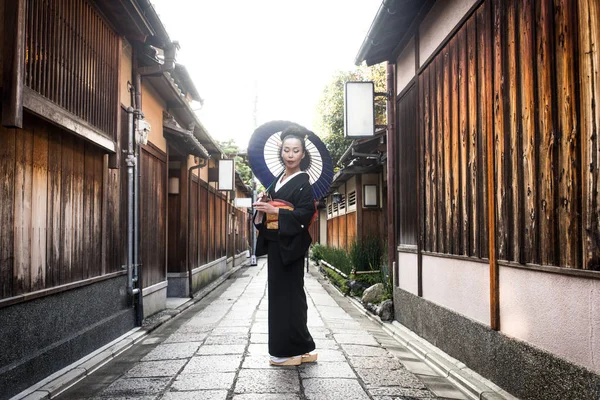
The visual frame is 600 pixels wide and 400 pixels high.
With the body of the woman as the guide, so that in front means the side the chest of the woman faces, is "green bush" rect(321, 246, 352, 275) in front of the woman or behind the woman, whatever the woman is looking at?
behind

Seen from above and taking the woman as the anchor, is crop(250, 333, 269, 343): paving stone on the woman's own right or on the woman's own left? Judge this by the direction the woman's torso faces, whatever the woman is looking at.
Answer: on the woman's own right

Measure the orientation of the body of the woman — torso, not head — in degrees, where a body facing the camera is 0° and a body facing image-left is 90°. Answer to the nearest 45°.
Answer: approximately 45°

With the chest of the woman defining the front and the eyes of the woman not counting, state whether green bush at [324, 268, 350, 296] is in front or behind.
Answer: behind

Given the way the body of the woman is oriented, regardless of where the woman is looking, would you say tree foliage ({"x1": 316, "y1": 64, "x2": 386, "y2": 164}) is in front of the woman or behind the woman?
behind

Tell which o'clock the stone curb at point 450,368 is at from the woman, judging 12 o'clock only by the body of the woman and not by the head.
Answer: The stone curb is roughly at 8 o'clock from the woman.

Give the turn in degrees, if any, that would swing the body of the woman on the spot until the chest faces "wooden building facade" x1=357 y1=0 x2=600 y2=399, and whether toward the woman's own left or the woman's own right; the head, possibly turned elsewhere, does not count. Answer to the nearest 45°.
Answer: approximately 90° to the woman's own left
